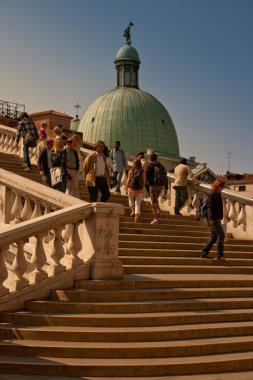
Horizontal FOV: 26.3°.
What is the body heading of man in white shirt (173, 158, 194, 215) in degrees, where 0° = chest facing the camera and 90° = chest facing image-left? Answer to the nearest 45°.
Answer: approximately 225°

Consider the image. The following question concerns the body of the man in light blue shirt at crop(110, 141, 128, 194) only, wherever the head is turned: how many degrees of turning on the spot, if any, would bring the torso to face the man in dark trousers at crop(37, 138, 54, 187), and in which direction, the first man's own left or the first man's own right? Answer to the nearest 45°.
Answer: approximately 45° to the first man's own right

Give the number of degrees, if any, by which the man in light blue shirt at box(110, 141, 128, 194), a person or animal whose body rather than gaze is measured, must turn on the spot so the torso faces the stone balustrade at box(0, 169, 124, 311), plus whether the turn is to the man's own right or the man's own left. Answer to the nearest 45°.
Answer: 0° — they already face it

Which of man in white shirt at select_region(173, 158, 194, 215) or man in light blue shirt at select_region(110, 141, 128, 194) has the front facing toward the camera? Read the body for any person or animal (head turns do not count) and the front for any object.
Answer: man in light blue shirt at select_region(110, 141, 128, 194)

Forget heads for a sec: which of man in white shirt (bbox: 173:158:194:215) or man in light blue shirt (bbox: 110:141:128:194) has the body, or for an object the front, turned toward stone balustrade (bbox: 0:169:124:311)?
man in light blue shirt (bbox: 110:141:128:194)

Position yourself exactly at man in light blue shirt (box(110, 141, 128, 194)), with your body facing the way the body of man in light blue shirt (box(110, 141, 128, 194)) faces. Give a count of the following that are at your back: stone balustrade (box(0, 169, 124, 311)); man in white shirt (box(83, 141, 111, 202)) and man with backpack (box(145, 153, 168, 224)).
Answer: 0

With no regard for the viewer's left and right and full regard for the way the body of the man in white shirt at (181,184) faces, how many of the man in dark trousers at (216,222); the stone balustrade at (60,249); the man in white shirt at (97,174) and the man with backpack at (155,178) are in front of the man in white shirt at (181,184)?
0

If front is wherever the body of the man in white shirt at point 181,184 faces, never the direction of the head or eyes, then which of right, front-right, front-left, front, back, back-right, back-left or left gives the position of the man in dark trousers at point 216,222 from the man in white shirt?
back-right

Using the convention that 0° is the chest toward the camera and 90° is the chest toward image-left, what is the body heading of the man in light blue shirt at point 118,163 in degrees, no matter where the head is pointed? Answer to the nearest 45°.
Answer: approximately 0°

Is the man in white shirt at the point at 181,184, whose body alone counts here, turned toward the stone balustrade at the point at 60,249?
no

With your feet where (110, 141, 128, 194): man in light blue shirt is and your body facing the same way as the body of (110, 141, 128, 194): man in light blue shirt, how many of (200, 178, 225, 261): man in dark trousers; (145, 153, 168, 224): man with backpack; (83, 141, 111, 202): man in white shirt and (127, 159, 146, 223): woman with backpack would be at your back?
0

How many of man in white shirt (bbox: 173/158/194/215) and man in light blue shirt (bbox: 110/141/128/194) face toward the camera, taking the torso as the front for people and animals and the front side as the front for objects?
1

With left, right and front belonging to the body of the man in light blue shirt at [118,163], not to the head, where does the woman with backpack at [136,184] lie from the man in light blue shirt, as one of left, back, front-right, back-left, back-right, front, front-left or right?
front
